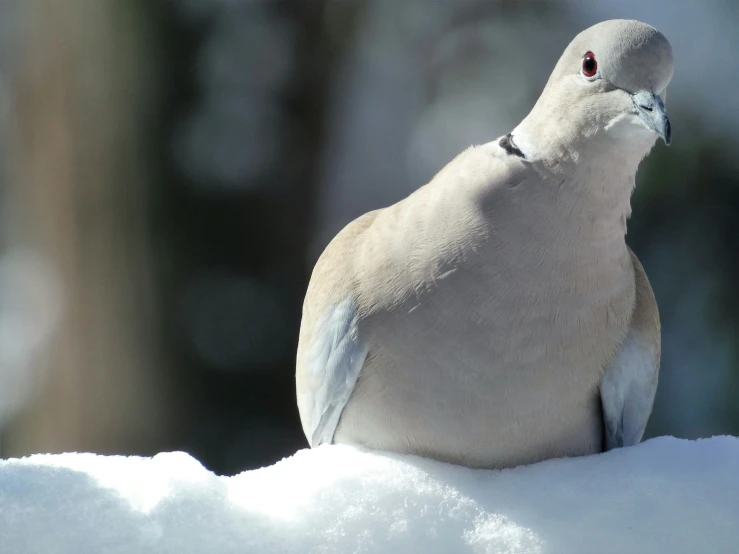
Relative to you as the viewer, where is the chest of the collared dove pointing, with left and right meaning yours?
facing the viewer and to the right of the viewer
